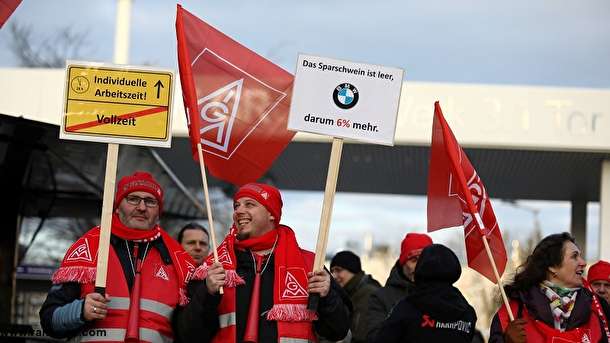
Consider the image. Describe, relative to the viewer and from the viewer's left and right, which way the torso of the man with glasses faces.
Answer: facing the viewer

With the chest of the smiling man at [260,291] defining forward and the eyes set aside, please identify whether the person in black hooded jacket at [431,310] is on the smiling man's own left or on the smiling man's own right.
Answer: on the smiling man's own left

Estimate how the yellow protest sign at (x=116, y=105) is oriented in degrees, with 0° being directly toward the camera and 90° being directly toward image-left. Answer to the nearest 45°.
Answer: approximately 0°

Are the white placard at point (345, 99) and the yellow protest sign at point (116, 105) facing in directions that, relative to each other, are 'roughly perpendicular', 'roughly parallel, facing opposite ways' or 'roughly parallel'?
roughly parallel

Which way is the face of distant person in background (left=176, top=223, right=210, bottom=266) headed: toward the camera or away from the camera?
toward the camera

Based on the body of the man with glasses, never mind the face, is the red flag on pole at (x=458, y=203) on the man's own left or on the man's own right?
on the man's own left

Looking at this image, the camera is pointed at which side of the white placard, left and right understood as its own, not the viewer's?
front

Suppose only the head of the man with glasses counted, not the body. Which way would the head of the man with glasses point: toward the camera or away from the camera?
toward the camera

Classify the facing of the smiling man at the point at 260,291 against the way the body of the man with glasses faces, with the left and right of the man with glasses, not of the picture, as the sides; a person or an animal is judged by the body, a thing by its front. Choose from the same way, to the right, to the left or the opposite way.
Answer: the same way

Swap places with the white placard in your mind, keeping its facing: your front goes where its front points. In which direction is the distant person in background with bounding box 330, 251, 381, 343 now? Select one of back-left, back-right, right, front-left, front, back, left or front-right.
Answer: back

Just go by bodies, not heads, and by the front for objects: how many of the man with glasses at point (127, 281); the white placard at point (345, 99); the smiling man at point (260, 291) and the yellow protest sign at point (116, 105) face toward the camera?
4
